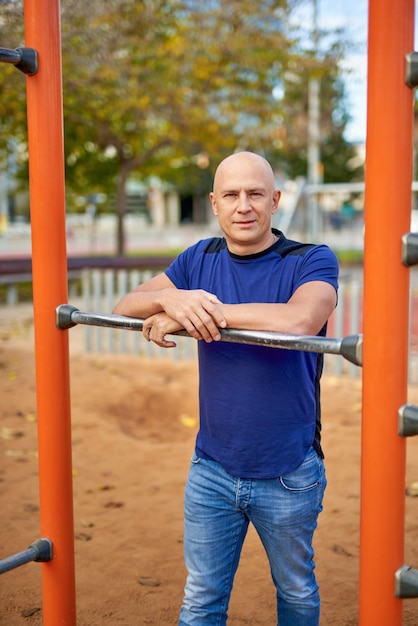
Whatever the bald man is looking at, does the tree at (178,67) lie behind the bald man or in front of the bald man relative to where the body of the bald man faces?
behind

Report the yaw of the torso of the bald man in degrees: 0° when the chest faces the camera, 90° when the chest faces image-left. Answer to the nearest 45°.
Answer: approximately 0°
